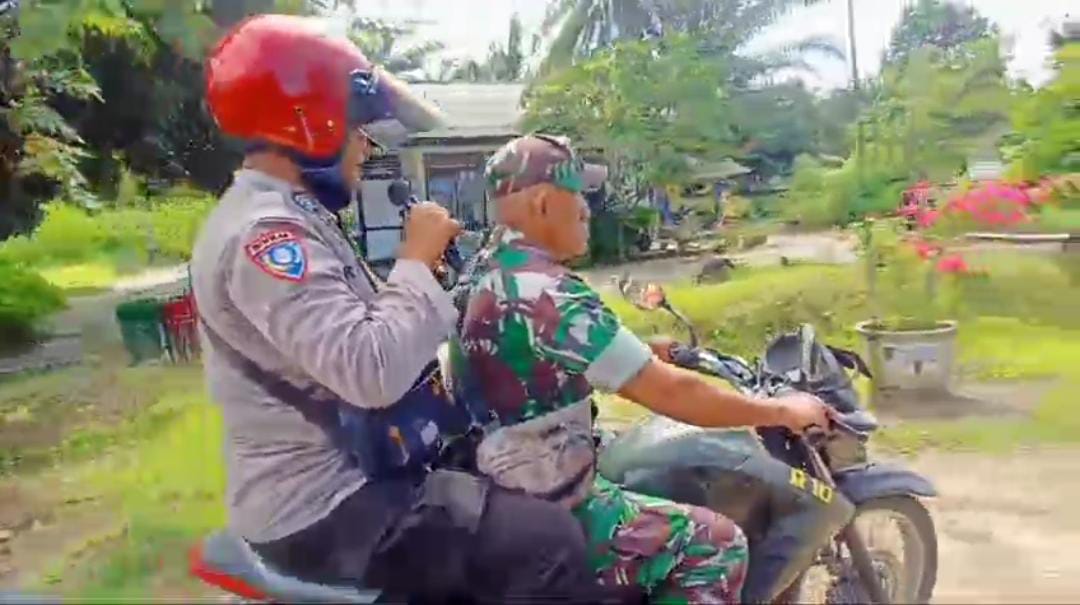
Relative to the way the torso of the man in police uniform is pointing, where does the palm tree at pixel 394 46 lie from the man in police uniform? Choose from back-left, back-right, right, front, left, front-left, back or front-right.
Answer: left

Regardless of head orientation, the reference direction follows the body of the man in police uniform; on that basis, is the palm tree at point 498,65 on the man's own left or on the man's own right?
on the man's own left

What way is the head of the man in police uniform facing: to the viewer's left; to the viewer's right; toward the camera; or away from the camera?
to the viewer's right

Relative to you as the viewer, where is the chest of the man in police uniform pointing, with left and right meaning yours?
facing to the right of the viewer

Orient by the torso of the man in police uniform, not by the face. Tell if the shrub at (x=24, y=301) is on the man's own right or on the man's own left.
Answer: on the man's own left

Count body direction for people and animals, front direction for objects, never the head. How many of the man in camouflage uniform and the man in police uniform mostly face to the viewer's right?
2

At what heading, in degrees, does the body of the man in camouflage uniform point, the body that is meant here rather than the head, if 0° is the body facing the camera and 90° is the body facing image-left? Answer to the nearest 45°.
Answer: approximately 270°

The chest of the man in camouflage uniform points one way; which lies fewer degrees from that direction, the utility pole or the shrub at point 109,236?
the utility pole
